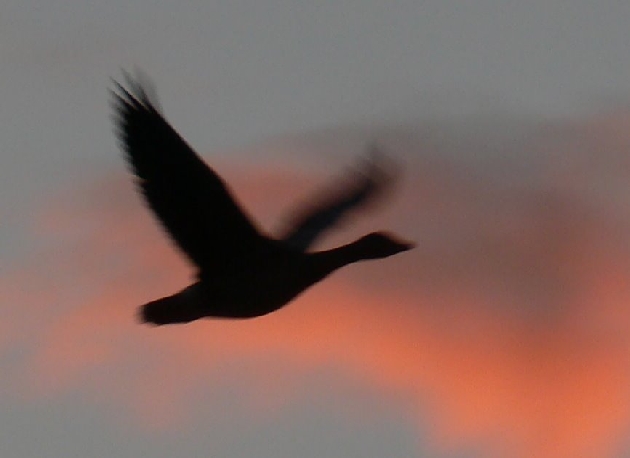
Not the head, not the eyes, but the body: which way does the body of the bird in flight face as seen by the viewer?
to the viewer's right
